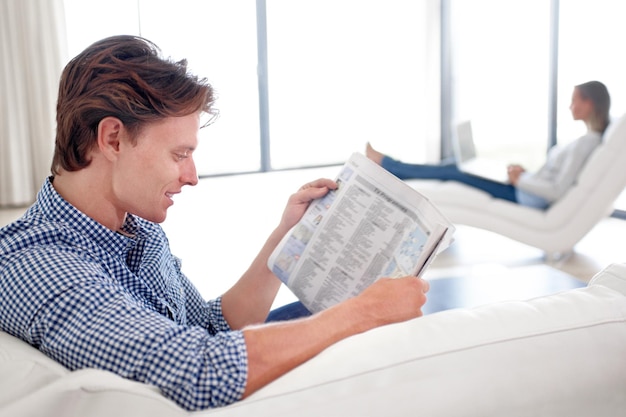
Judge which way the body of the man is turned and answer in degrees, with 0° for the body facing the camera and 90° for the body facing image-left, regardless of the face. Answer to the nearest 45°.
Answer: approximately 270°

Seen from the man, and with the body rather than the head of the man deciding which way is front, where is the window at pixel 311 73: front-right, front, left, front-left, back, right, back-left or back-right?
left

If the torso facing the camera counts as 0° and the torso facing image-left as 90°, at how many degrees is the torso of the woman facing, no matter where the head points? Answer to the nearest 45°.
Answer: approximately 90°

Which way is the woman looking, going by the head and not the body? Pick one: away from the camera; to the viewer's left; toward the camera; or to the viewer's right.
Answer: to the viewer's left

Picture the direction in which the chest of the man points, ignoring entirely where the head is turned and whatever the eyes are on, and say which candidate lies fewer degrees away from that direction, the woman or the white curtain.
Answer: the woman

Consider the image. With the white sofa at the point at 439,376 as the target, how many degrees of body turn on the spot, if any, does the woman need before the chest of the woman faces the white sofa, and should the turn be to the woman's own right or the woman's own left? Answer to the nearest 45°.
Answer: approximately 90° to the woman's own left

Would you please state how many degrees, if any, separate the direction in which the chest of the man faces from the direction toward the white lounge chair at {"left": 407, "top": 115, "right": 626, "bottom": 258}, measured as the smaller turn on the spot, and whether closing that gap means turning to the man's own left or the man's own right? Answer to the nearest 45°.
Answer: approximately 45° to the man's own left

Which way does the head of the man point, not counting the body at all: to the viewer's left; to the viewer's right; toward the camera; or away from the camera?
to the viewer's right

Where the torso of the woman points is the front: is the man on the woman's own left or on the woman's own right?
on the woman's own left

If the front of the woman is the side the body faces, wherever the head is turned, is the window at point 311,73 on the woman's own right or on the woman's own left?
on the woman's own right

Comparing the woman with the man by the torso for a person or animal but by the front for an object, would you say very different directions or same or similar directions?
very different directions

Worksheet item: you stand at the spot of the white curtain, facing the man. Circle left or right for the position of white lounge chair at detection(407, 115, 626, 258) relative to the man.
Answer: left
